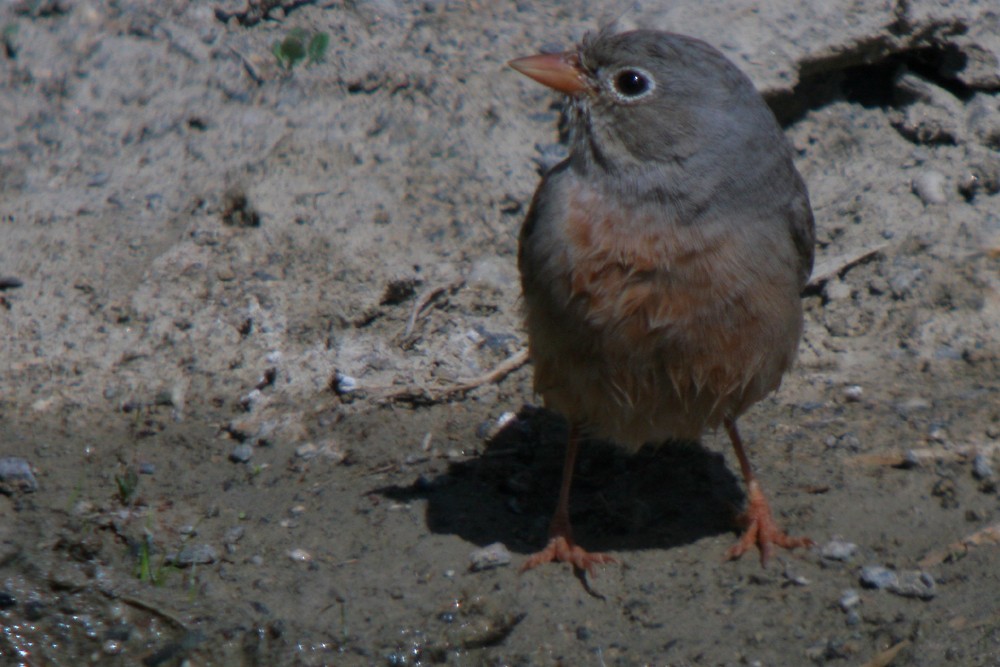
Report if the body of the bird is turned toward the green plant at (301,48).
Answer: no

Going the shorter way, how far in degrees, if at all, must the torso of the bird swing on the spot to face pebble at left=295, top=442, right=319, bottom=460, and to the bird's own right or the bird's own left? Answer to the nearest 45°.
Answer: approximately 90° to the bird's own right

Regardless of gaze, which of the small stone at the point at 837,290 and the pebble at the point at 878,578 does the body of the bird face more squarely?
the pebble

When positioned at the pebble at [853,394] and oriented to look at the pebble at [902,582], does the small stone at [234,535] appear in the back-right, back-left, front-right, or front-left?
front-right

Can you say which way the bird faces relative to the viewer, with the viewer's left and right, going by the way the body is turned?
facing the viewer

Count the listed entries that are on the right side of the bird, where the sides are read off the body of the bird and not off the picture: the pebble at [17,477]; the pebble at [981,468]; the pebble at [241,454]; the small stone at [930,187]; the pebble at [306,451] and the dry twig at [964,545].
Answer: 3

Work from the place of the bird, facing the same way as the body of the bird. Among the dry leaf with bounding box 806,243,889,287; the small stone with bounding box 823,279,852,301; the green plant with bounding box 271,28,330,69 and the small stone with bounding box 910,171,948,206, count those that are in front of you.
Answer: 0

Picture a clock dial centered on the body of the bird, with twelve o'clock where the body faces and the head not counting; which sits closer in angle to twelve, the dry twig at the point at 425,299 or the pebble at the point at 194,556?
the pebble

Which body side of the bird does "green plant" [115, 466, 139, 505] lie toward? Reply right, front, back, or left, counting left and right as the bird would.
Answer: right

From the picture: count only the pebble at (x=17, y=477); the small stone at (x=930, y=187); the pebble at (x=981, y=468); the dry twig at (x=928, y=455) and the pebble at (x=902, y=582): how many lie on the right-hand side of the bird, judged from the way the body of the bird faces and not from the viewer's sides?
1

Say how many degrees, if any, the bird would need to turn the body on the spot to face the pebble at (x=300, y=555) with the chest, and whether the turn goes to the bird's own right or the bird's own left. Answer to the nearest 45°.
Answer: approximately 45° to the bird's own right

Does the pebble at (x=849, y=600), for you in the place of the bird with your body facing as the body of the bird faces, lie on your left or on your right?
on your left

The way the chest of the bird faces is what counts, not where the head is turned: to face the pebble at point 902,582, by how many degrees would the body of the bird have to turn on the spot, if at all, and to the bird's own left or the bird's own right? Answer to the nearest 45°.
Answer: approximately 45° to the bird's own left

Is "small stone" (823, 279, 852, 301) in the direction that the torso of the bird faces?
no

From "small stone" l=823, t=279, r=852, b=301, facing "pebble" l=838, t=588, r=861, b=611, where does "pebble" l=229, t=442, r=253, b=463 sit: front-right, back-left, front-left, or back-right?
front-right

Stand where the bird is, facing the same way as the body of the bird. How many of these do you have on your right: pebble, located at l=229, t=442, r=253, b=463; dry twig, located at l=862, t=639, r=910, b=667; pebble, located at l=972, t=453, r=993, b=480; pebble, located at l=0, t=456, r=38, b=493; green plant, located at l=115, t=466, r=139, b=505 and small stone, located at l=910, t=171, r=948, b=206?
3

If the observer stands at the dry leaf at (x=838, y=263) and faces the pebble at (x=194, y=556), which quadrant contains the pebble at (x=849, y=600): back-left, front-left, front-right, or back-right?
front-left

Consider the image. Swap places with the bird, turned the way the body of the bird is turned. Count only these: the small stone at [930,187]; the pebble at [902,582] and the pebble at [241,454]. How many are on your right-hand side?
1

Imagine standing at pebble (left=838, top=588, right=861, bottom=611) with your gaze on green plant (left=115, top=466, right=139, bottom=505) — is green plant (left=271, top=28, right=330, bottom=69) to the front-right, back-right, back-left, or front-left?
front-right

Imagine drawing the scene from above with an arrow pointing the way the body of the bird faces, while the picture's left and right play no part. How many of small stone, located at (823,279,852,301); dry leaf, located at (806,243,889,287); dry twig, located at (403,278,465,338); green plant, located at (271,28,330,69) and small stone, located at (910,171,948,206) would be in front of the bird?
0

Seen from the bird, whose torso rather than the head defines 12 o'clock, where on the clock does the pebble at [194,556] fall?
The pebble is roughly at 2 o'clock from the bird.
